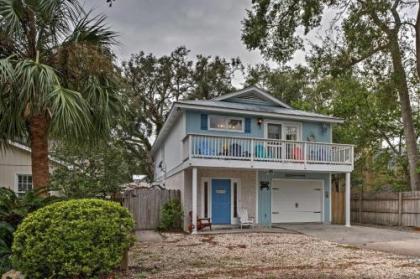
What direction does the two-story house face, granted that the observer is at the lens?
facing the viewer and to the right of the viewer

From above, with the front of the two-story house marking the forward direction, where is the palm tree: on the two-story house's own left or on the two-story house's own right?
on the two-story house's own right

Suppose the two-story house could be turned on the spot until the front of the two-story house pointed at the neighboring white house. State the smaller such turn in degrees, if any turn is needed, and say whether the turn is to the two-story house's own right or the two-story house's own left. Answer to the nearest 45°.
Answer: approximately 135° to the two-story house's own right

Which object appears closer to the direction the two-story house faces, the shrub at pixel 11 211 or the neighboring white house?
the shrub

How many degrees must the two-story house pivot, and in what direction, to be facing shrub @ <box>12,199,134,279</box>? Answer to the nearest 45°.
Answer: approximately 45° to its right
